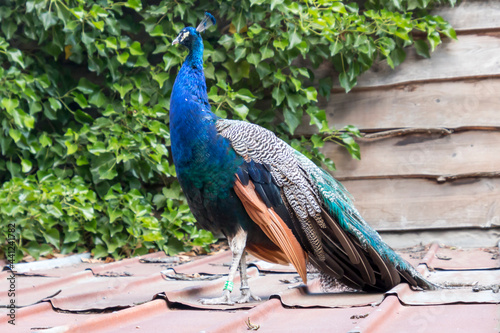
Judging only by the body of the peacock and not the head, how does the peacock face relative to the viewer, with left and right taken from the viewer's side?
facing to the left of the viewer
